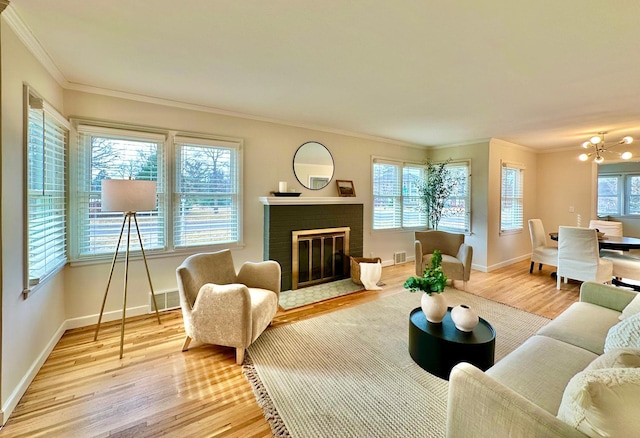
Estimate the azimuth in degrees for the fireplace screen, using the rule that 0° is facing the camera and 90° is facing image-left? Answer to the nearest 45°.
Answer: approximately 315°

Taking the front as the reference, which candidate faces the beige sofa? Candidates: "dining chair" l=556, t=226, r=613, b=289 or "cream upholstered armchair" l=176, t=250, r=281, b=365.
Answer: the cream upholstered armchair

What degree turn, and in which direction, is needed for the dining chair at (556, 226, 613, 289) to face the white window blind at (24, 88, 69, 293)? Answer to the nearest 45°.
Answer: approximately 180°

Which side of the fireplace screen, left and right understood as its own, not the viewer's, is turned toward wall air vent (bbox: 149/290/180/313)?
right

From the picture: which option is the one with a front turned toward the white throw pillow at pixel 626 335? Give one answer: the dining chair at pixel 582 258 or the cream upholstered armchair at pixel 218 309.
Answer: the cream upholstered armchair

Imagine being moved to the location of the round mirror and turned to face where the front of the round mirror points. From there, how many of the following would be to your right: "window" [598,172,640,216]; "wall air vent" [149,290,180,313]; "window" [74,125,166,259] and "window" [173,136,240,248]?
3

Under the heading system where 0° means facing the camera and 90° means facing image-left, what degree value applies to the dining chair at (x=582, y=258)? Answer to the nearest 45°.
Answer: approximately 225°
